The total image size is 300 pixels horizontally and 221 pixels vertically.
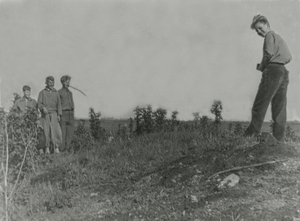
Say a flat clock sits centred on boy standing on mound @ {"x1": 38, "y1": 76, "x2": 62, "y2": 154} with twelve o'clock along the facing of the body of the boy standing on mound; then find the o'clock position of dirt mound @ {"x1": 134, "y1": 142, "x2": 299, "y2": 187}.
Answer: The dirt mound is roughly at 11 o'clock from the boy standing on mound.

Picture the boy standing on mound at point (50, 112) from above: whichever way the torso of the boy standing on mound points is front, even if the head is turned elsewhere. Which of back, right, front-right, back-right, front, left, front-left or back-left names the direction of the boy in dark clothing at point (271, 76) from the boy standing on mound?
front-left

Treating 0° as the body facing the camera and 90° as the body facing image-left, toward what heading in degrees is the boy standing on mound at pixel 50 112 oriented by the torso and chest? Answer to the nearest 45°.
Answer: approximately 0°
